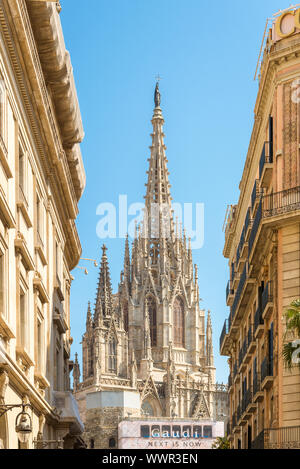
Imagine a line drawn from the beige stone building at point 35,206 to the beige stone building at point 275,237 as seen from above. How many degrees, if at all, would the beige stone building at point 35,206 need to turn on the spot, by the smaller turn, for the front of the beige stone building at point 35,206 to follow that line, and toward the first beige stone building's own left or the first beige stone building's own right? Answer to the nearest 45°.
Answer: approximately 45° to the first beige stone building's own left

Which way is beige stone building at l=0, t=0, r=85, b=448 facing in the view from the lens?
facing to the right of the viewer
